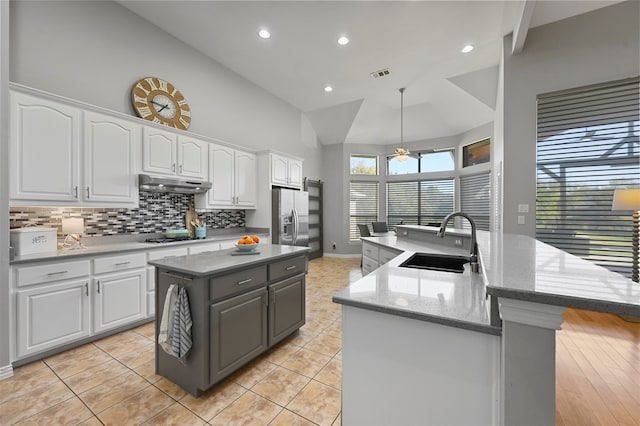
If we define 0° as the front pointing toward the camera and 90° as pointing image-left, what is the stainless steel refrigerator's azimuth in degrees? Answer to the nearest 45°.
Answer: approximately 315°

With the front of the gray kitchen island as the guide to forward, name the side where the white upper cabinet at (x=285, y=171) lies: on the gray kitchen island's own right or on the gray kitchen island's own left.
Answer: on the gray kitchen island's own left

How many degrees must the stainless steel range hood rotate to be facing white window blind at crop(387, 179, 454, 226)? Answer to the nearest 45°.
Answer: approximately 45° to its left

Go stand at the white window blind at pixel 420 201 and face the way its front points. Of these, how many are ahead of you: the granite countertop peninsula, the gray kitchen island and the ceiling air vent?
3

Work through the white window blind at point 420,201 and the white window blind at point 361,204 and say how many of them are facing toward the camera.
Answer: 2

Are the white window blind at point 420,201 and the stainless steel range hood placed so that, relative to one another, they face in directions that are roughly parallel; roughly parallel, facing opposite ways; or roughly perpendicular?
roughly perpendicular
